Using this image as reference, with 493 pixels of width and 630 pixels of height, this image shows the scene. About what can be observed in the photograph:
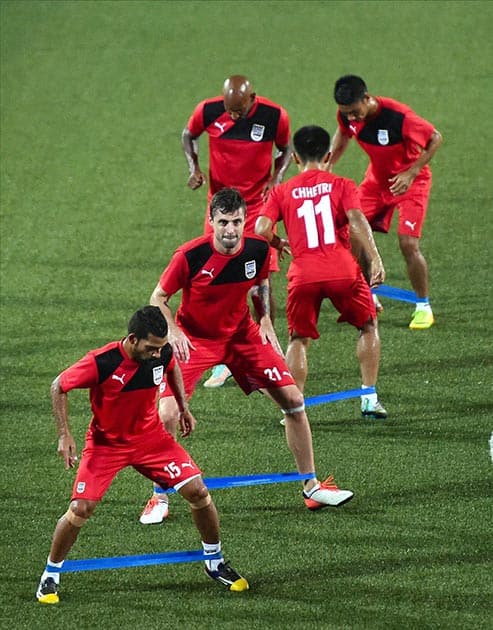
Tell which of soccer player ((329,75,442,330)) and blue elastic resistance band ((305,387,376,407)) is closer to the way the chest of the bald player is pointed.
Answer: the blue elastic resistance band

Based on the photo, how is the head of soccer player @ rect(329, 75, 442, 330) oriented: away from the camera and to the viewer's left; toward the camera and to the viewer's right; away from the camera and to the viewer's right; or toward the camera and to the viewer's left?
toward the camera and to the viewer's left

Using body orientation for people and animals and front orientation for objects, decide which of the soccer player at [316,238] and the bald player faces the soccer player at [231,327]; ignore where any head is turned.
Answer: the bald player

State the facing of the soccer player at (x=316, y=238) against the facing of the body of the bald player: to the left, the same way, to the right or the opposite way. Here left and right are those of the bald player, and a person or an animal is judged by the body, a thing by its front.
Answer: the opposite way

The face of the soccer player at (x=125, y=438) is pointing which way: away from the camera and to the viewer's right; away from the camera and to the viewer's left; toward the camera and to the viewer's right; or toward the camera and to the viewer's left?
toward the camera and to the viewer's right

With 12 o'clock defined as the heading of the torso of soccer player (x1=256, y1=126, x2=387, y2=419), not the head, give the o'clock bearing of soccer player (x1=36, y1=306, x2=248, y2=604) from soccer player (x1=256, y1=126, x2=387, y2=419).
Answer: soccer player (x1=36, y1=306, x2=248, y2=604) is roughly at 7 o'clock from soccer player (x1=256, y1=126, x2=387, y2=419).

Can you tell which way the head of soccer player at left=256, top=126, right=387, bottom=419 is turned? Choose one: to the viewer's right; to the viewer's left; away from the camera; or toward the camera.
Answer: away from the camera

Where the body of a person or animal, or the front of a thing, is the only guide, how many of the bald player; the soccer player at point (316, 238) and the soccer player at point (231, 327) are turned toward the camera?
2

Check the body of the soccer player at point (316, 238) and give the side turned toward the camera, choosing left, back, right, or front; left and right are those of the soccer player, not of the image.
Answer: back

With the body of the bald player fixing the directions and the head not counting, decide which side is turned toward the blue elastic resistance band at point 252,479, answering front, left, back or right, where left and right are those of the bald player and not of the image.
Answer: front

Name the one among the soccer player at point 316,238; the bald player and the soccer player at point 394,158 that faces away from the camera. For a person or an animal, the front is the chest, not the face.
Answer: the soccer player at point 316,238

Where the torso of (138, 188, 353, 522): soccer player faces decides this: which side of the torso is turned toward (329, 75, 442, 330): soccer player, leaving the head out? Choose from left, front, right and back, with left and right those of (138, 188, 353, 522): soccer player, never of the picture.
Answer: back
